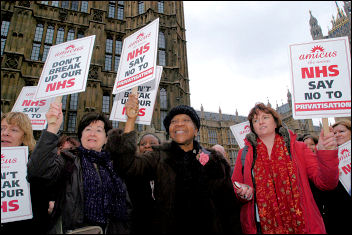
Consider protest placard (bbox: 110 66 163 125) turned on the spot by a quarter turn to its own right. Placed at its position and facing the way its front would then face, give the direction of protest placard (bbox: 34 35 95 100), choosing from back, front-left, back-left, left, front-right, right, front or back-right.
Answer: front-left

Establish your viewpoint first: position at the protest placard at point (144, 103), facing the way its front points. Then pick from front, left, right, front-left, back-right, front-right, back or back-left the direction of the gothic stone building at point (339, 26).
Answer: back-left

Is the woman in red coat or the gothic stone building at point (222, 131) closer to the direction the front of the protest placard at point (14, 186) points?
the woman in red coat

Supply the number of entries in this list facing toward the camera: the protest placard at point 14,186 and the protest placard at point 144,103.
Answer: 2

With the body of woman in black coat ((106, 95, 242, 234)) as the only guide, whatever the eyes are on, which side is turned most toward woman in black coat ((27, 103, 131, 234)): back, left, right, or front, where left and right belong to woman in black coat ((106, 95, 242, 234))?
right

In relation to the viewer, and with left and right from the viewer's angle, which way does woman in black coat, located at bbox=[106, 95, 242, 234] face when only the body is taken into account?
facing the viewer

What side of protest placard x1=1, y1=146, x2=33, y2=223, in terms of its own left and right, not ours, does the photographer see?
front

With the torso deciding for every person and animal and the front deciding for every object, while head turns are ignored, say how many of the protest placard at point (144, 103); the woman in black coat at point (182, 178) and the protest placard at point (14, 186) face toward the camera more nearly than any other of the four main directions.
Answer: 3

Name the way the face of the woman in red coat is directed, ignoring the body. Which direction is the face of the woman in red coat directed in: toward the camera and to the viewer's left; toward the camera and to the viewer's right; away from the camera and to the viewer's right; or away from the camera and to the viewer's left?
toward the camera and to the viewer's left

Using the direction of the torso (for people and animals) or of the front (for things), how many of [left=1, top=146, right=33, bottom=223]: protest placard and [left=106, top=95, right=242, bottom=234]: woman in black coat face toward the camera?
2

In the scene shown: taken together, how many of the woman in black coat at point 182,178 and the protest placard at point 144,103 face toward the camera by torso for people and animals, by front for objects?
2

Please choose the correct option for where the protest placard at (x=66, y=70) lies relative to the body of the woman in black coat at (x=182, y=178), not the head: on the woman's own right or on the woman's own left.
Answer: on the woman's own right

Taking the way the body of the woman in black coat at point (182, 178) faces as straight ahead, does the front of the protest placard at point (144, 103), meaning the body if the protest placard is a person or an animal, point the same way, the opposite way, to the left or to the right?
the same way

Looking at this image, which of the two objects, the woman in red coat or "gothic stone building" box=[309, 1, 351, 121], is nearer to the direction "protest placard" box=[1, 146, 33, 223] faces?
the woman in red coat
